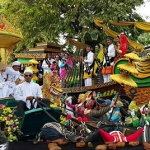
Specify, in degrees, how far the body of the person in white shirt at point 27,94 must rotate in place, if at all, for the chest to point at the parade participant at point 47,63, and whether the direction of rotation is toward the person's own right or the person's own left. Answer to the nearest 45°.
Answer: approximately 180°

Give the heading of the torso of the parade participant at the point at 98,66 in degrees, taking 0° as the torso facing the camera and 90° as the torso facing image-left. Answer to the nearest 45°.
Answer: approximately 45°

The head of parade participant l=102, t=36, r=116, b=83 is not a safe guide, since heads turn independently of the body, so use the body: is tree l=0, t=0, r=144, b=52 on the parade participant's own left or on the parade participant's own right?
on the parade participant's own right

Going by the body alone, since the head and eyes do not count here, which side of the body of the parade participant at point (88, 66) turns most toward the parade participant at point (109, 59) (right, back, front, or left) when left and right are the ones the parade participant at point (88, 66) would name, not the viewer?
left

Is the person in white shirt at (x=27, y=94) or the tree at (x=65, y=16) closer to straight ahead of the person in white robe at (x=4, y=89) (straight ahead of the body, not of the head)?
the person in white shirt

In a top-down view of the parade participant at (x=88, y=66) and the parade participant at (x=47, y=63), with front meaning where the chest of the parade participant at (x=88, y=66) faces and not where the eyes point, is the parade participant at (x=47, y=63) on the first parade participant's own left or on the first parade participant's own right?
on the first parade participant's own right

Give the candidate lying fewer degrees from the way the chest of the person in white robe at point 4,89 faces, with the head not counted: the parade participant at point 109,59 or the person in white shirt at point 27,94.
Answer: the person in white shirt

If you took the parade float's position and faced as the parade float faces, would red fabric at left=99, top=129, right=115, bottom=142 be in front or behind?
in front

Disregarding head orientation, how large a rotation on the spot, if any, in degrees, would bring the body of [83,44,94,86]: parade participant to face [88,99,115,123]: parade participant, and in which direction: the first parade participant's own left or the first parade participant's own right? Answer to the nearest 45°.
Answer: approximately 45° to the first parade participant's own left

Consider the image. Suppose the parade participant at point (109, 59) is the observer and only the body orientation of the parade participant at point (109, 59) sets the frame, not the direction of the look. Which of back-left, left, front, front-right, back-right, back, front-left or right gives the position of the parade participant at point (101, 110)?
front-left

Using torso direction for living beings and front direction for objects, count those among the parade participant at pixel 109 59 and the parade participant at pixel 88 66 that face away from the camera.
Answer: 0
